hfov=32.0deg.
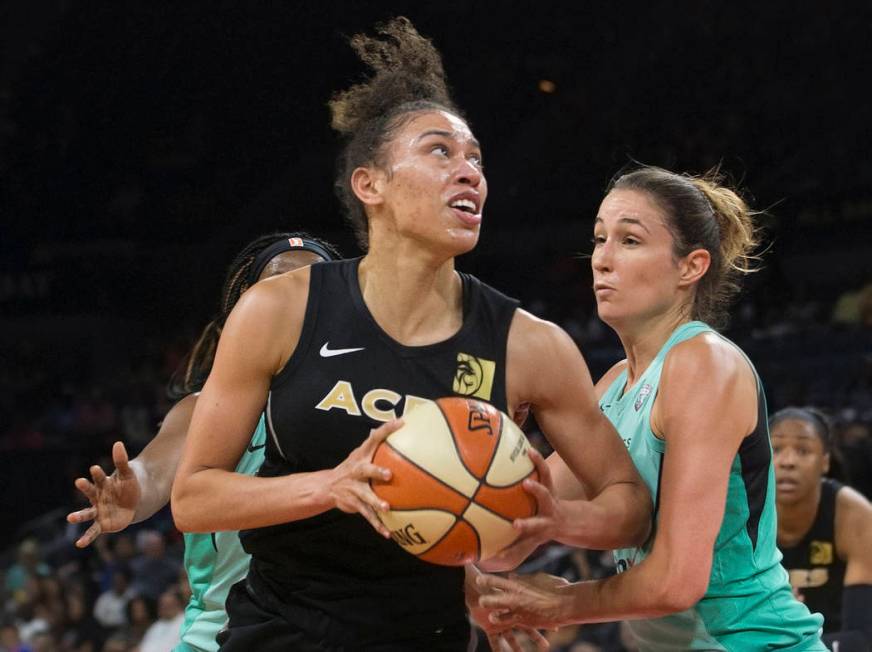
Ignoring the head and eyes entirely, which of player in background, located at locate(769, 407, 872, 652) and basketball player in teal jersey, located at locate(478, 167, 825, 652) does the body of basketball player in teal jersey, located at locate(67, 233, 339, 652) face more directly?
the basketball player in teal jersey

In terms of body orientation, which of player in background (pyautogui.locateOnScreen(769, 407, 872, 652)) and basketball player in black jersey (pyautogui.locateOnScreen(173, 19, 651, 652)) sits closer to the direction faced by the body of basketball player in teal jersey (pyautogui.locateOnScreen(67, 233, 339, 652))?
the basketball player in black jersey

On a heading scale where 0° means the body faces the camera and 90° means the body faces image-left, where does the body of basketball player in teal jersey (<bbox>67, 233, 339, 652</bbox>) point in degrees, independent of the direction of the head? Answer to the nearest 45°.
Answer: approximately 315°
